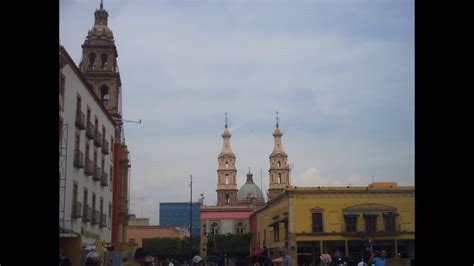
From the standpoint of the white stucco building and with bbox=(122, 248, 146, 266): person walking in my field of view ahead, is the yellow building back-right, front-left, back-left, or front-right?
back-left

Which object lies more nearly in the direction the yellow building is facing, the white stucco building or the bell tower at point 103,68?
the white stucco building

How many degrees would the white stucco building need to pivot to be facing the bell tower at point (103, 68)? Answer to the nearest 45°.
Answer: approximately 90° to its left

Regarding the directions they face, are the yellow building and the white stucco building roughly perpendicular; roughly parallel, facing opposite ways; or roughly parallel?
roughly perpendicular

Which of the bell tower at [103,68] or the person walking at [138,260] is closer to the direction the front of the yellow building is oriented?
the person walking

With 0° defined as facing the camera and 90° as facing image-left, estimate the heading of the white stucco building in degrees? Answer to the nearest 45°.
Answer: approximately 270°

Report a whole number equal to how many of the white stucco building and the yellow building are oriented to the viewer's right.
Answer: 1

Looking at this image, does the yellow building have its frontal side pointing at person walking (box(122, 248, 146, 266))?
yes

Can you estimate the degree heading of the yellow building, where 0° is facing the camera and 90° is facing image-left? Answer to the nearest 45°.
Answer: approximately 0°

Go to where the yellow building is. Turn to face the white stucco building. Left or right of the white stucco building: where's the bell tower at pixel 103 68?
right
